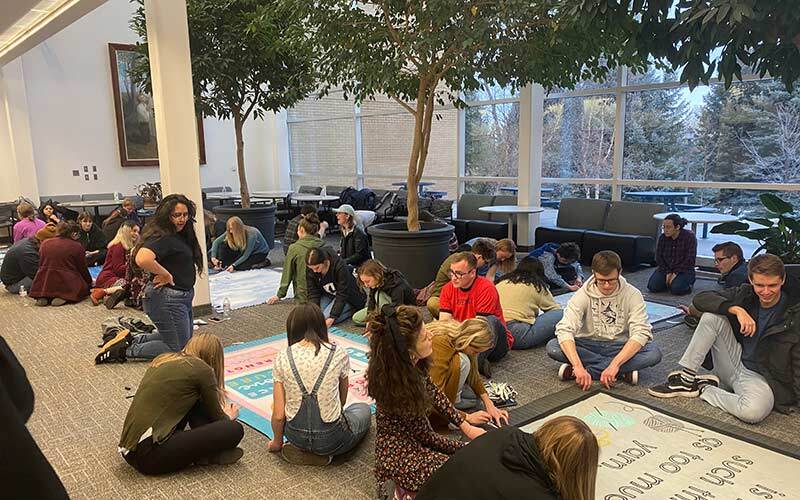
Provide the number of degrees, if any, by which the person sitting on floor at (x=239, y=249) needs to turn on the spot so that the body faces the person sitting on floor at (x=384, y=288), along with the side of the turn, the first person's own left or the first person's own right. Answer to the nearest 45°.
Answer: approximately 45° to the first person's own left

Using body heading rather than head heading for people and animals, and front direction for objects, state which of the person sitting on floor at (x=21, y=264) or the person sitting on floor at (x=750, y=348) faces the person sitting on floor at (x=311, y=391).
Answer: the person sitting on floor at (x=750, y=348)

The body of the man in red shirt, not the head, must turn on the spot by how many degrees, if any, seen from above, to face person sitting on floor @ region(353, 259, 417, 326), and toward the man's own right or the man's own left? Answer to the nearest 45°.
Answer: approximately 90° to the man's own right

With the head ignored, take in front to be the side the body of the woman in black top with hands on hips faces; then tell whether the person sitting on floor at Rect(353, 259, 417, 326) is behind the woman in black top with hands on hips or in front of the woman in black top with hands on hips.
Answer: in front

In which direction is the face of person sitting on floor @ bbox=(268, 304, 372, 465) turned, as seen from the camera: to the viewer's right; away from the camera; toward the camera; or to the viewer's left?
away from the camera

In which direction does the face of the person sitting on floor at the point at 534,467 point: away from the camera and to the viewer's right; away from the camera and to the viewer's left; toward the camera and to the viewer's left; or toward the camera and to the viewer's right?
away from the camera and to the viewer's right

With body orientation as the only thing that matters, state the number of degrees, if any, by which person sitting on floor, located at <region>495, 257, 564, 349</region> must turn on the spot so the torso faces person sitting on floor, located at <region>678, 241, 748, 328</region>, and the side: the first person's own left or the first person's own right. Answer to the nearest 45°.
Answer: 0° — they already face them

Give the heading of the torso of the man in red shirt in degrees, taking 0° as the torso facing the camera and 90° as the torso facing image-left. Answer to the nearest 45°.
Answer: approximately 45°
